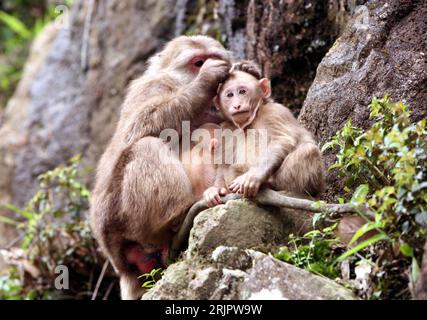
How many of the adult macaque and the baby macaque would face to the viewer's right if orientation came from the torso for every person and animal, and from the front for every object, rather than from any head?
1

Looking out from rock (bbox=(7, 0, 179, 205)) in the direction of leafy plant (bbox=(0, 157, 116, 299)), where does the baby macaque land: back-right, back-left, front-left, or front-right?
front-left

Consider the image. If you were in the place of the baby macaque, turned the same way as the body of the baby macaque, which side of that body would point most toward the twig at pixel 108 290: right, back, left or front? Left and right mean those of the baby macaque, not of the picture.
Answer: right

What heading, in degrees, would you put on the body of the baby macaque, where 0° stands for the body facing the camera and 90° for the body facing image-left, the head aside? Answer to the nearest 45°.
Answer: approximately 45°

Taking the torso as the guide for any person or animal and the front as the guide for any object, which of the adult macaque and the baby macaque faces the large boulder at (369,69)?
the adult macaque

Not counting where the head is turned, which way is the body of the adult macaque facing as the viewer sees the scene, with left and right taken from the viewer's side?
facing to the right of the viewer

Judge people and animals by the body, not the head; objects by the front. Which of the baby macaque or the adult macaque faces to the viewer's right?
the adult macaque

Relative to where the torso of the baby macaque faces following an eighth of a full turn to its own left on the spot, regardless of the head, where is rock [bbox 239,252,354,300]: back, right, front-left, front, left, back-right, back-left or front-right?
front

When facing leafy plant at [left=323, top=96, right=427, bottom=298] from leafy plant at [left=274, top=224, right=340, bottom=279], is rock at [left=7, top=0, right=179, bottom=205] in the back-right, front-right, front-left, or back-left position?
back-left

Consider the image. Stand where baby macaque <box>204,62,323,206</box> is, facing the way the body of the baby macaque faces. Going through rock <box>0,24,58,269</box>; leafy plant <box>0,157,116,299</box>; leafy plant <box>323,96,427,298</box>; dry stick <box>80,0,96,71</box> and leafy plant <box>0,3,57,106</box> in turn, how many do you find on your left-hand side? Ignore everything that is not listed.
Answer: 1

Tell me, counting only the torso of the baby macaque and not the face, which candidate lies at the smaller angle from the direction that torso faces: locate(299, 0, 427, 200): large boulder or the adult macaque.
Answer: the adult macaque

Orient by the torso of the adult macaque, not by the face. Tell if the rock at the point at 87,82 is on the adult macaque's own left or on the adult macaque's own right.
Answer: on the adult macaque's own left
